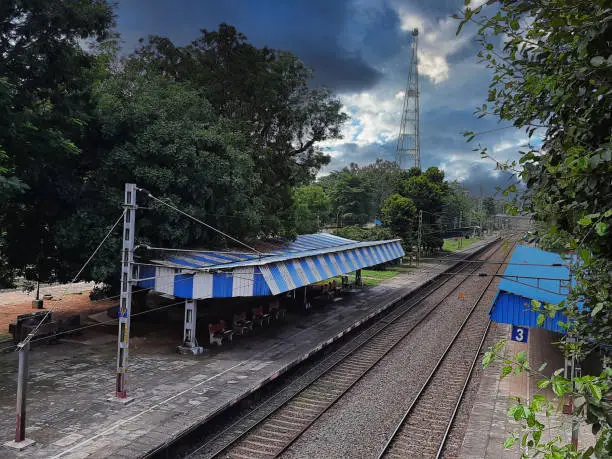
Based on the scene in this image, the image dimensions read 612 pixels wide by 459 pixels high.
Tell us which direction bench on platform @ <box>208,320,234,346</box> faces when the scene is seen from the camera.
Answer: facing the viewer and to the right of the viewer

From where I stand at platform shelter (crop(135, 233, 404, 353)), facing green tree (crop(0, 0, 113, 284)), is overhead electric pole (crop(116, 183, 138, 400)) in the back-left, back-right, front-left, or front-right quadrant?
front-left

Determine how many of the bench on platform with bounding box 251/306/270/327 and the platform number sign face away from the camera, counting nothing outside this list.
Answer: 0

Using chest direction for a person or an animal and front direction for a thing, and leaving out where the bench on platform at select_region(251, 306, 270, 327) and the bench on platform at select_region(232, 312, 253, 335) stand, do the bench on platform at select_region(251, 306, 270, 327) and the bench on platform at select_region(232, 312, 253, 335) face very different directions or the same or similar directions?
same or similar directions

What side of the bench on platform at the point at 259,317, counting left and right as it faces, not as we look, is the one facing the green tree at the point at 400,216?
left

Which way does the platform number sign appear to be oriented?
toward the camera

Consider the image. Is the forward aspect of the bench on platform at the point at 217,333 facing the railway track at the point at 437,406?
yes

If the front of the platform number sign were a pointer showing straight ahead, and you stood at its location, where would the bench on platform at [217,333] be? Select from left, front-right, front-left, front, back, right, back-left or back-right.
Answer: right

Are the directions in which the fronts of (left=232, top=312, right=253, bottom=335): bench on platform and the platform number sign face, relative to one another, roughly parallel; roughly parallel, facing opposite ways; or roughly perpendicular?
roughly perpendicular

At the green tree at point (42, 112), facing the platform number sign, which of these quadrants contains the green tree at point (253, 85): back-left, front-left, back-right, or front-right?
front-left

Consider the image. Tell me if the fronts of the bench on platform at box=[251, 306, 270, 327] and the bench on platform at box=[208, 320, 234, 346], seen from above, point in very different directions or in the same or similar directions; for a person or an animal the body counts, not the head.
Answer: same or similar directions

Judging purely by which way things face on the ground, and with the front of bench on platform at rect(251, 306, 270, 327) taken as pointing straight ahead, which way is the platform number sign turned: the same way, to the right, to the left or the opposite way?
to the right

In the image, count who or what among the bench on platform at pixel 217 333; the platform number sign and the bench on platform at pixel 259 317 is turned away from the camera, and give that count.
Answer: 0

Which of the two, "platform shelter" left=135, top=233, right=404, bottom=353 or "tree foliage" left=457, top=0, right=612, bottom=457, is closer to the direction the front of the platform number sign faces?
the tree foliage

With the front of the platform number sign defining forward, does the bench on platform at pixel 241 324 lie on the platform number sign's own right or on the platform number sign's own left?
on the platform number sign's own right

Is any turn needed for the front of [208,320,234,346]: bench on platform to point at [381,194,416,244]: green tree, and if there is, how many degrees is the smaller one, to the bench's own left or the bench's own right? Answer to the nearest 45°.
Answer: approximately 90° to the bench's own left

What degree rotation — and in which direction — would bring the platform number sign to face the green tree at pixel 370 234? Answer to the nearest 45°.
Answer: approximately 135° to its right
